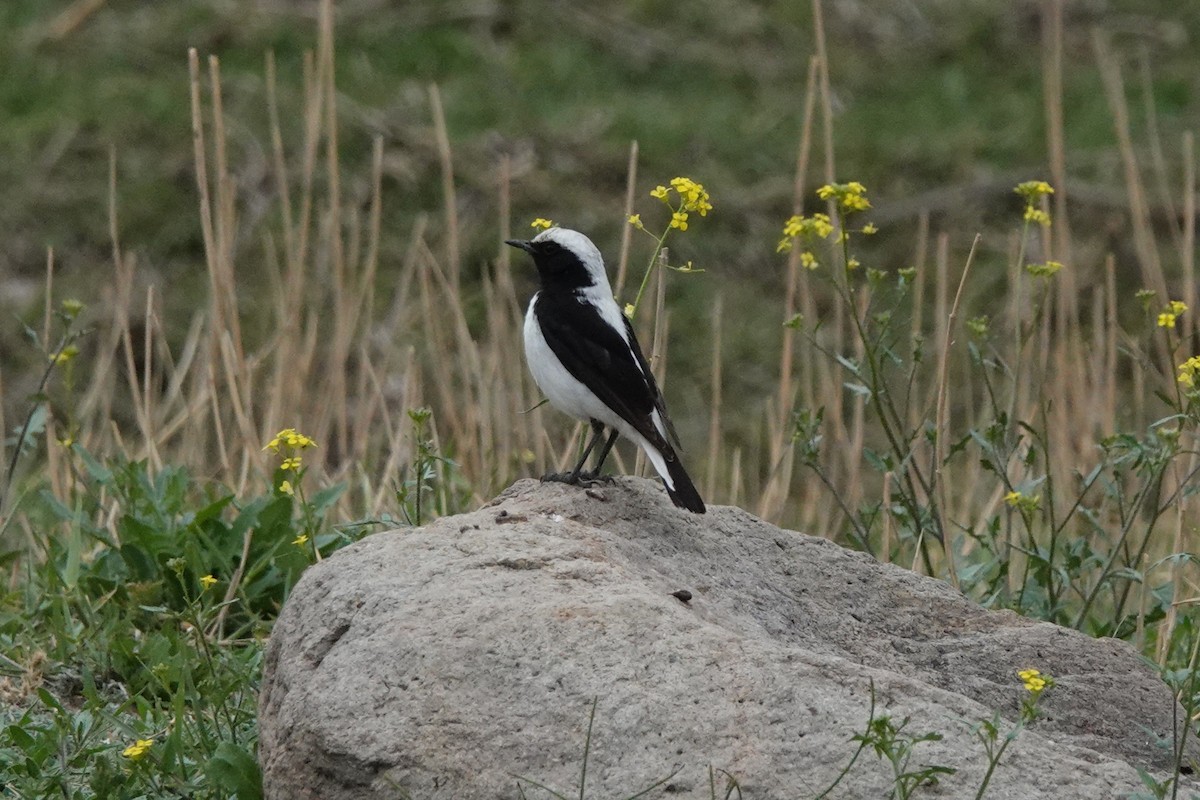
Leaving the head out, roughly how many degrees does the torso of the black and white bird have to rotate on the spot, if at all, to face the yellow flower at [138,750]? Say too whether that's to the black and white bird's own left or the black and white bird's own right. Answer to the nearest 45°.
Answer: approximately 45° to the black and white bird's own left

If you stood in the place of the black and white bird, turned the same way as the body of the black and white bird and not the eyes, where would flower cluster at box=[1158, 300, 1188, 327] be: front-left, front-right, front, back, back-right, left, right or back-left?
back

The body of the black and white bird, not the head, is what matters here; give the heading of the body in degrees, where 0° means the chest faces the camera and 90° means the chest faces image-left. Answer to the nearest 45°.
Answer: approximately 90°

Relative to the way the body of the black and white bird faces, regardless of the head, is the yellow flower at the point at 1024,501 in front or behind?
behind

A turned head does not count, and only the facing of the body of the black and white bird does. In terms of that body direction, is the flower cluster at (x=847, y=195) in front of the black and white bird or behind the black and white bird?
behind

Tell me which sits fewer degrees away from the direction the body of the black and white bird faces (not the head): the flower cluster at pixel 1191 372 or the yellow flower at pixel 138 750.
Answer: the yellow flower
